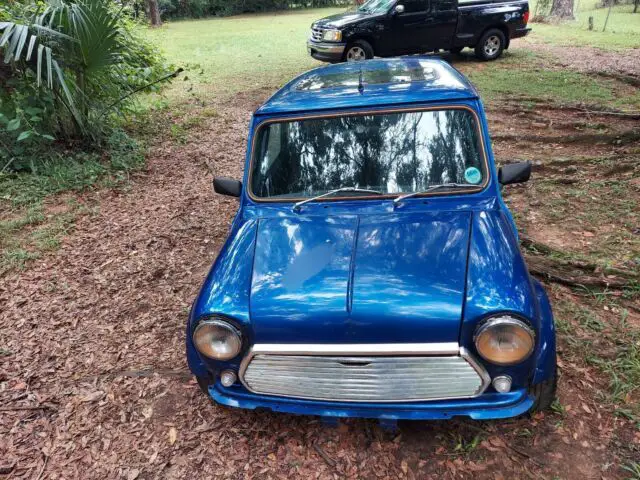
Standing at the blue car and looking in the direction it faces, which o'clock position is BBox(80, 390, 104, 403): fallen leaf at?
The fallen leaf is roughly at 3 o'clock from the blue car.

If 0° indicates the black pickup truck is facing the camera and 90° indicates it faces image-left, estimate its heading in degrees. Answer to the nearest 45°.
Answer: approximately 45°

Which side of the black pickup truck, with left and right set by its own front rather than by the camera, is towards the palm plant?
front

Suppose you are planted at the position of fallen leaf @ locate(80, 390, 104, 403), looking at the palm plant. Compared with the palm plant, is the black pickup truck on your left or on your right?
right

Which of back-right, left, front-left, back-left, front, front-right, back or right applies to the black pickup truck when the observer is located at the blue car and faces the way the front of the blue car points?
back

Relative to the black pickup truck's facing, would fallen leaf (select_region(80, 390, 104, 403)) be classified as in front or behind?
in front

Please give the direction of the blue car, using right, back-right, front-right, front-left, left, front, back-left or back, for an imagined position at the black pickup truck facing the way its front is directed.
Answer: front-left

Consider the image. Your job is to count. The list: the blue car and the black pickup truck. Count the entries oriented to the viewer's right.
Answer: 0

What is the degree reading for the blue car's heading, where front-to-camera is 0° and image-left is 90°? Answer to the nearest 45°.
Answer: approximately 0°

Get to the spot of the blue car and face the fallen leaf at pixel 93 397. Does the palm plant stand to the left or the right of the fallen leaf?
right
